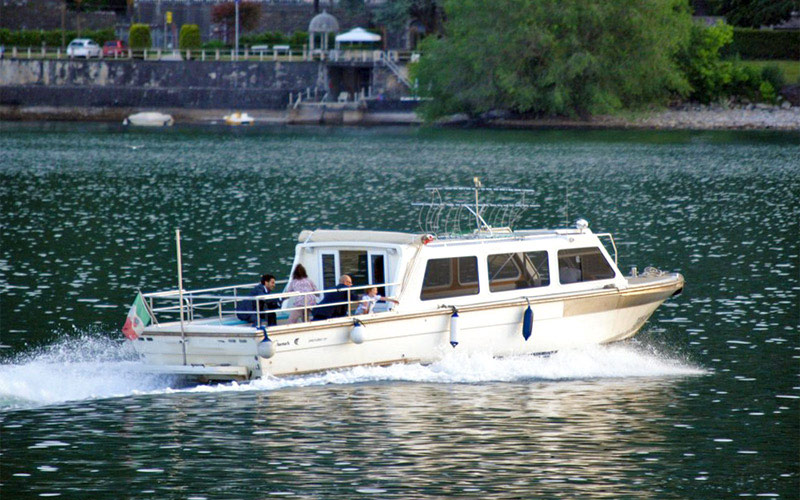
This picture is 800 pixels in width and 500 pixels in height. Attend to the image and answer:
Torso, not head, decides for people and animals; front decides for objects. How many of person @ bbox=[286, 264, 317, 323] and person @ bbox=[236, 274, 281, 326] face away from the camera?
1

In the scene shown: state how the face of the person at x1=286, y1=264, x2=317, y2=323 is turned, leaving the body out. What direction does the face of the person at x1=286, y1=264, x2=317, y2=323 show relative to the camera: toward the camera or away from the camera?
away from the camera

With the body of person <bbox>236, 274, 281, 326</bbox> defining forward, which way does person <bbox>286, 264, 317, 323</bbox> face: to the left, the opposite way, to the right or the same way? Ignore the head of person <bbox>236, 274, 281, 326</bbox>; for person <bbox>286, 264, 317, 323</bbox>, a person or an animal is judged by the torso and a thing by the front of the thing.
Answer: to the left

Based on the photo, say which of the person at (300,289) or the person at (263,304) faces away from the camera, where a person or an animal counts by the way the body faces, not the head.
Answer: the person at (300,289)

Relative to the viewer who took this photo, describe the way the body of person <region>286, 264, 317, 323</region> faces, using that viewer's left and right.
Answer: facing away from the viewer

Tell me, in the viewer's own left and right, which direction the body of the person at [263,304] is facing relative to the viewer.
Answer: facing to the right of the viewer

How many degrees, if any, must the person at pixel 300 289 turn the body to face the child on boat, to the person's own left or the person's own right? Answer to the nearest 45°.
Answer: approximately 135° to the person's own right

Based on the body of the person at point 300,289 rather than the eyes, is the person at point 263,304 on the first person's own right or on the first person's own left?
on the first person's own left

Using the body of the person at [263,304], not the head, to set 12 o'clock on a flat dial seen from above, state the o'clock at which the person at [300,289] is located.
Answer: the person at [300,289] is roughly at 12 o'clock from the person at [263,304].
